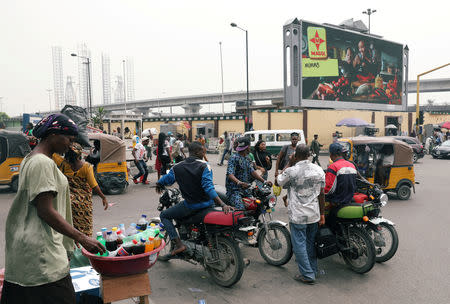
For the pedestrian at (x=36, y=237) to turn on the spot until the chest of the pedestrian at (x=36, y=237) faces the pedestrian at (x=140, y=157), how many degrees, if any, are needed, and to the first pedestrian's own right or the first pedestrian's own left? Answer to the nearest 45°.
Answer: approximately 90° to the first pedestrian's own left

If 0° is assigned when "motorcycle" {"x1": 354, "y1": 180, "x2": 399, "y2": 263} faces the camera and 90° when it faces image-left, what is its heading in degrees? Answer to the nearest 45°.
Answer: approximately 315°

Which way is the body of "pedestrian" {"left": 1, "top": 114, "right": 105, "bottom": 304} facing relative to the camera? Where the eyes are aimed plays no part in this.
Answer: to the viewer's right

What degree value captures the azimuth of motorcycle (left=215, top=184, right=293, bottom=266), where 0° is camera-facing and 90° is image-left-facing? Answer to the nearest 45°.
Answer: approximately 315°

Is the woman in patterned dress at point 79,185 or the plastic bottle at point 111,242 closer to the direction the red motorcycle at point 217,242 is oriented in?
the woman in patterned dress

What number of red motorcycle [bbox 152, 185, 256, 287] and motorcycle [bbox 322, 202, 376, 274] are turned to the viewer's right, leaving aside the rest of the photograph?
0

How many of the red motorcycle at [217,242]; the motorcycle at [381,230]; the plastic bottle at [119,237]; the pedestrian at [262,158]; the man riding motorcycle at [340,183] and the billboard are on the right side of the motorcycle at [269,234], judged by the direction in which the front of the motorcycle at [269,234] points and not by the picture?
2

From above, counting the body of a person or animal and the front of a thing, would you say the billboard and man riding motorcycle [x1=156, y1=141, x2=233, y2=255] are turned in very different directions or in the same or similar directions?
very different directions

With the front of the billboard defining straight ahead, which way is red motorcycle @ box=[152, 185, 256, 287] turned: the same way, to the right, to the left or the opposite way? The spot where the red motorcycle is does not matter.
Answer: the opposite way

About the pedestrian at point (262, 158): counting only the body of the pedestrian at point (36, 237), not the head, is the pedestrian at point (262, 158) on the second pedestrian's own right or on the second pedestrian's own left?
on the second pedestrian's own left

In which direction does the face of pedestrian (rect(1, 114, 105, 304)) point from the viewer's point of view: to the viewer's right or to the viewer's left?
to the viewer's right

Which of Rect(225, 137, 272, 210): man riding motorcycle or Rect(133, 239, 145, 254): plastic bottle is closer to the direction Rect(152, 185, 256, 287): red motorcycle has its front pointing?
the man riding motorcycle
